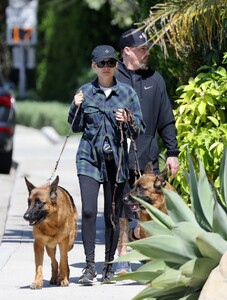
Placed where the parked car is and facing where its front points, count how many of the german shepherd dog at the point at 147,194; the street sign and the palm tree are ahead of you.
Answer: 1

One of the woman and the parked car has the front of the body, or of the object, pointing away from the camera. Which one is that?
the parked car

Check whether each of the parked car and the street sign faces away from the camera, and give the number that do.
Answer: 1

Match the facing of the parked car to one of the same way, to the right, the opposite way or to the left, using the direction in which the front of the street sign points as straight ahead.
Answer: the opposite way

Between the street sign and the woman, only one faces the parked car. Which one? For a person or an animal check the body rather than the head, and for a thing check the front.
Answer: the street sign

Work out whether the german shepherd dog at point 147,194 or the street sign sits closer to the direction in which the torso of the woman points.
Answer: the german shepherd dog

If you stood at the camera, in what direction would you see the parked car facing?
facing away from the viewer

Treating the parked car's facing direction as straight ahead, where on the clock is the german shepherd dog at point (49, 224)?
The german shepherd dog is roughly at 6 o'clock from the parked car.

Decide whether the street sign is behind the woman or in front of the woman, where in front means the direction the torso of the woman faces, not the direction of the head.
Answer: behind

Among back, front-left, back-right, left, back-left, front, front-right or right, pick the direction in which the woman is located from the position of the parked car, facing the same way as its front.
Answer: back

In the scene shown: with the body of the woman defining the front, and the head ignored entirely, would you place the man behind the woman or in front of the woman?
behind
